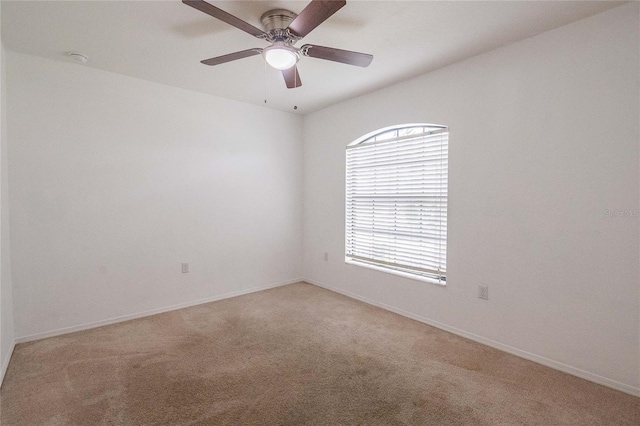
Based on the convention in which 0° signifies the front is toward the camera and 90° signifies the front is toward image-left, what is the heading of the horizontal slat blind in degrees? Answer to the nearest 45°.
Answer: approximately 45°

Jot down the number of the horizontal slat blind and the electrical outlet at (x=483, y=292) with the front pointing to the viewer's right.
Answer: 0

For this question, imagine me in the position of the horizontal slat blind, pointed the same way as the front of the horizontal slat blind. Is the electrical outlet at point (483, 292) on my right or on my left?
on my left

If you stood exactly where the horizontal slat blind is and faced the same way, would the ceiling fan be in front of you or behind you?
in front

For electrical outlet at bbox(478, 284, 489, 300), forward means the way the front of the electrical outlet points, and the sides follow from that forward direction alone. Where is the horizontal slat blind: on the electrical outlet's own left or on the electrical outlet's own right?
on the electrical outlet's own right

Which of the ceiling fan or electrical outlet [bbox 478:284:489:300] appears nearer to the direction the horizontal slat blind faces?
the ceiling fan

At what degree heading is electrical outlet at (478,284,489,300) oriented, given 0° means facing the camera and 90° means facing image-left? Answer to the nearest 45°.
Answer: approximately 45°
